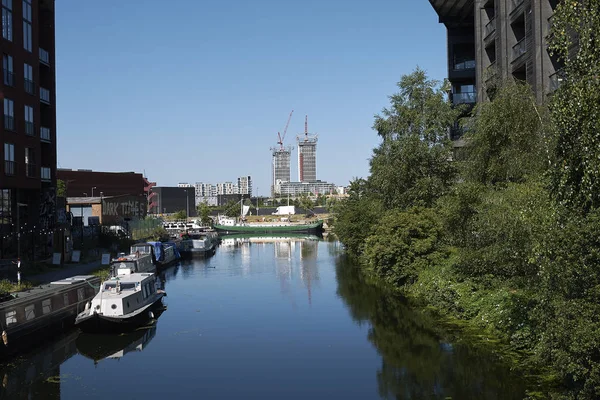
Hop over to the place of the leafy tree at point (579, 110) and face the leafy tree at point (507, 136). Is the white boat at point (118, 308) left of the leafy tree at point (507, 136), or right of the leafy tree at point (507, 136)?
left

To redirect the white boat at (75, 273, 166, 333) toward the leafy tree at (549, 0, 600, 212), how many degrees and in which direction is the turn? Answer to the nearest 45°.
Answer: approximately 90° to its left

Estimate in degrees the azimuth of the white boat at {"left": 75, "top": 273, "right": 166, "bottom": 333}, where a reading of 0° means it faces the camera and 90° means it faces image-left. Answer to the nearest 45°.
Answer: approximately 45°

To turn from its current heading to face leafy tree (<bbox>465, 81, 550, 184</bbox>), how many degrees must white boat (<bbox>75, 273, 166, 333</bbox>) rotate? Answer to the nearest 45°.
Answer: approximately 90° to its left
